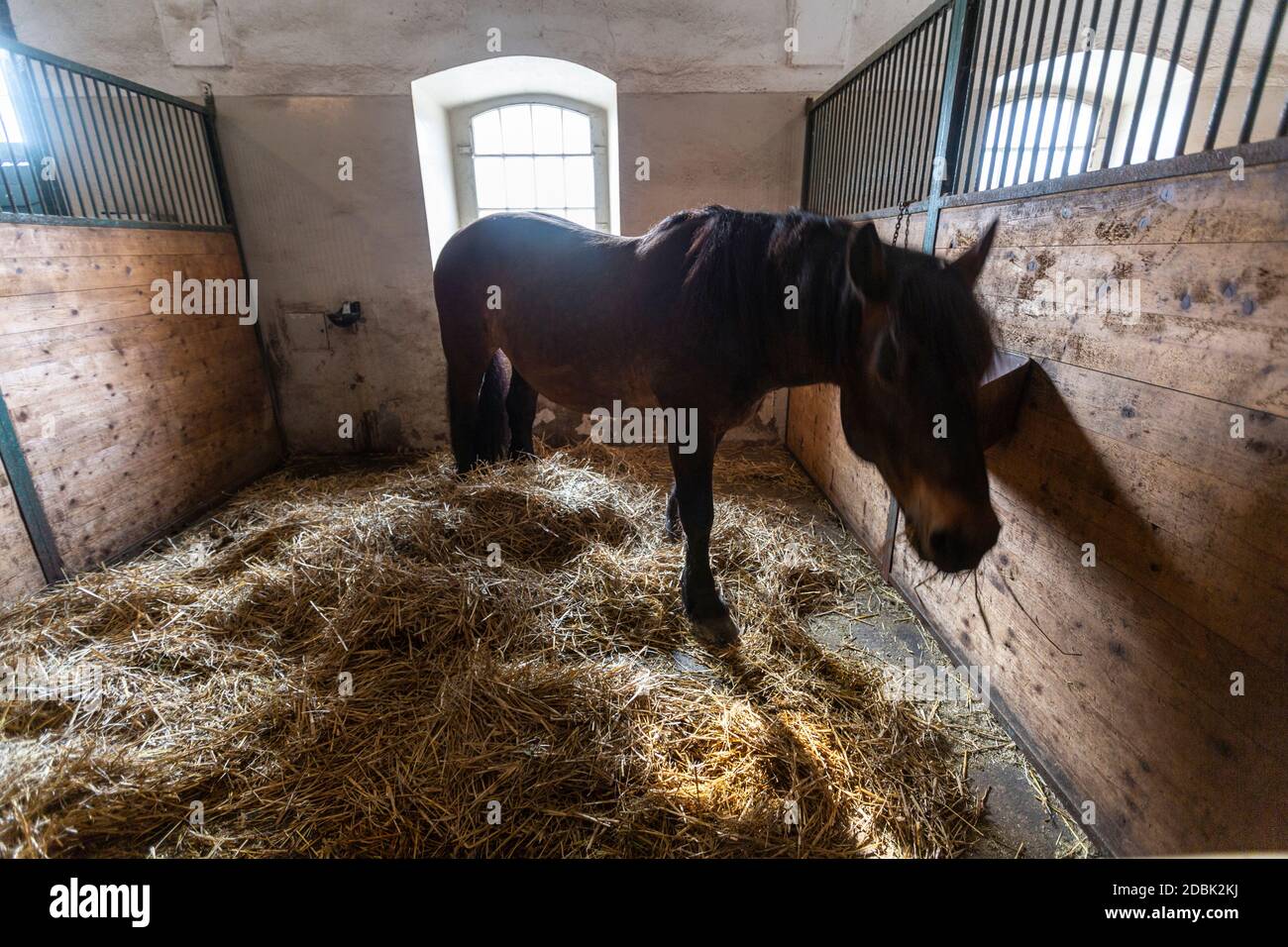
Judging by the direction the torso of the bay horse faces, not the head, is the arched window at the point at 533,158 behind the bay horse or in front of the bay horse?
behind

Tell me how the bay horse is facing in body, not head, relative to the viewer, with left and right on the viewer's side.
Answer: facing the viewer and to the right of the viewer
